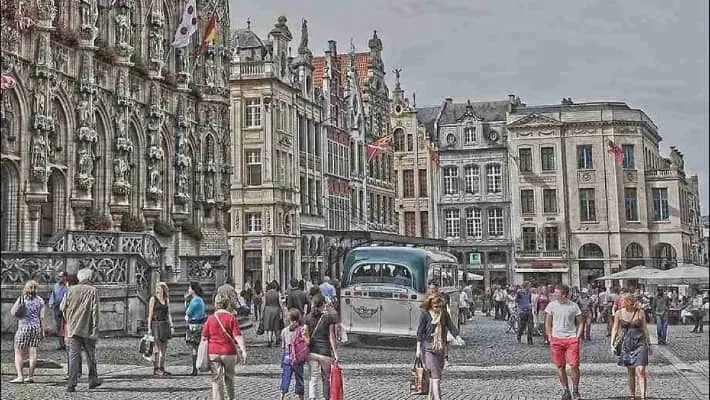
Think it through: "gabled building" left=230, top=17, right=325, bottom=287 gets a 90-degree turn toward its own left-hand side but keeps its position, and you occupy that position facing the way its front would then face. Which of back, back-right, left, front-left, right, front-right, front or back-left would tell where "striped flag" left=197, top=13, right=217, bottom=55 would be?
back-right

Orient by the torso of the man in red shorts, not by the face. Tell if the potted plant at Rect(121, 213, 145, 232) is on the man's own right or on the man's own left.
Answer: on the man's own right

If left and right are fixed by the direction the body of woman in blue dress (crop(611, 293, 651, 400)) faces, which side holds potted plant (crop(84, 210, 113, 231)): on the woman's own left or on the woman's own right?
on the woman's own right

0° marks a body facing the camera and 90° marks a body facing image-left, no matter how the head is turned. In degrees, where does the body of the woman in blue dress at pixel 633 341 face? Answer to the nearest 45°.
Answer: approximately 0°

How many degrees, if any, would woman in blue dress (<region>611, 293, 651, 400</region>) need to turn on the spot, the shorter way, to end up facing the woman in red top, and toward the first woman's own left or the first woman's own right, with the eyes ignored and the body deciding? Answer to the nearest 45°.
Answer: approximately 45° to the first woman's own right

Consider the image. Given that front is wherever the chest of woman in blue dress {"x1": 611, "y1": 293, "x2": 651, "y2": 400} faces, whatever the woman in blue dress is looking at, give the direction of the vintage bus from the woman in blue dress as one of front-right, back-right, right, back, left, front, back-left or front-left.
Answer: back-right

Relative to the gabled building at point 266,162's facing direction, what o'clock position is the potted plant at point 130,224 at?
The potted plant is roughly at 2 o'clock from the gabled building.

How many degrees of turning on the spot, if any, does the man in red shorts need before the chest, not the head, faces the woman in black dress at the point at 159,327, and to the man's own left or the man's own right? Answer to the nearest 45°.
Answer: approximately 90° to the man's own right
